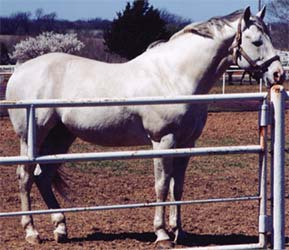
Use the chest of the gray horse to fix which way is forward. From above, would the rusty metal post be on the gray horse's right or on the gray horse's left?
on the gray horse's right

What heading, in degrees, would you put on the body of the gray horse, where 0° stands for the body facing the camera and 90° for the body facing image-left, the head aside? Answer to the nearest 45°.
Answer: approximately 270°

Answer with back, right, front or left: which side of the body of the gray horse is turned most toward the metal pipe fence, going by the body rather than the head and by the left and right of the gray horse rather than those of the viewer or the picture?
right

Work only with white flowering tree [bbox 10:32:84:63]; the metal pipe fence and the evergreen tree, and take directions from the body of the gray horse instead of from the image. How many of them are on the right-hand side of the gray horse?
1

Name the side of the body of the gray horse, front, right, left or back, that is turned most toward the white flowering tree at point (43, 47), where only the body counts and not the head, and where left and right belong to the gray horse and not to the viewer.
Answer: left

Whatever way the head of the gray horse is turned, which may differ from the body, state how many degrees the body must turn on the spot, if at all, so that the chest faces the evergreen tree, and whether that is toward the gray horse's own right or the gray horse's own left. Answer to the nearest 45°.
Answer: approximately 90° to the gray horse's own left

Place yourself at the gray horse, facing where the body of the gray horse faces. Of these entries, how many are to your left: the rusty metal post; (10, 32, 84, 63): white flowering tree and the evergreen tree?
2
